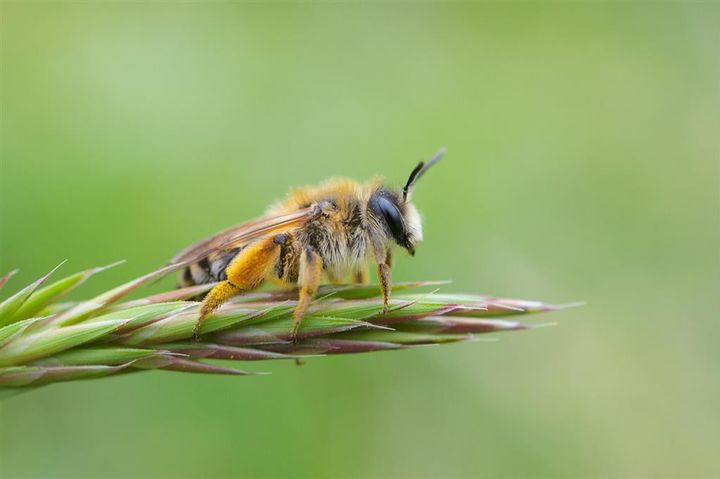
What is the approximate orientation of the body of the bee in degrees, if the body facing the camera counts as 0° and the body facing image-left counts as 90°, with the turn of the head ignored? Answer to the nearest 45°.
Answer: approximately 270°
